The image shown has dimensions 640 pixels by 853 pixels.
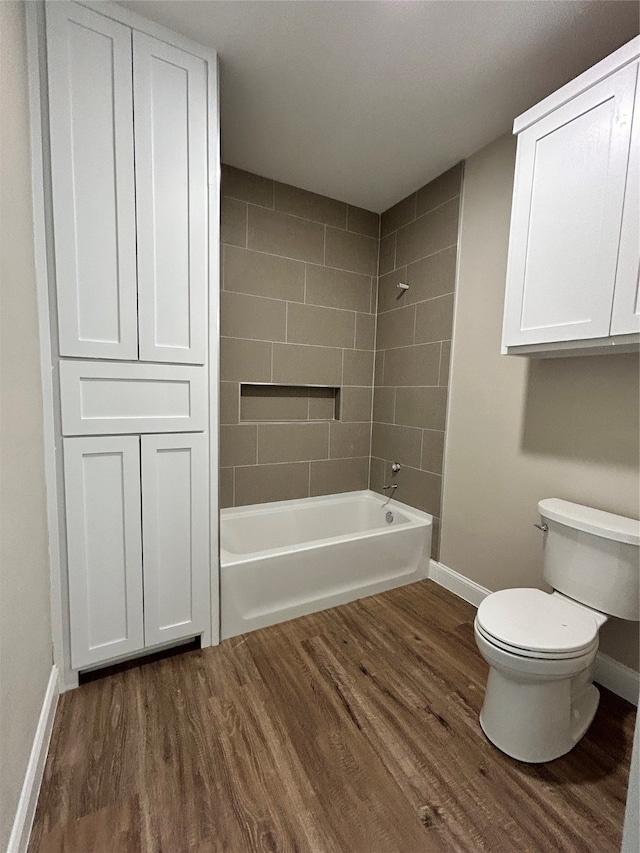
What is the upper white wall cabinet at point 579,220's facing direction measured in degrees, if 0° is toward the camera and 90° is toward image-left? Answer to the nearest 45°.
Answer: approximately 45°

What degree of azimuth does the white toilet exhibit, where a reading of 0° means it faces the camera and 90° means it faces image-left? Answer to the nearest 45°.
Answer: approximately 45°

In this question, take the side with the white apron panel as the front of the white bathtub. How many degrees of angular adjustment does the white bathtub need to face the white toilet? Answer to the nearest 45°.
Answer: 0° — it already faces it
